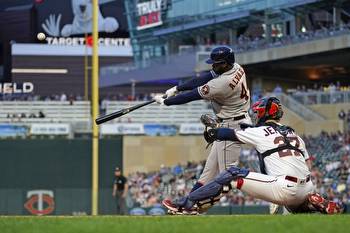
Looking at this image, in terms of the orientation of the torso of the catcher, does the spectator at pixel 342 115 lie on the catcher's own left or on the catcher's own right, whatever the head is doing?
on the catcher's own right

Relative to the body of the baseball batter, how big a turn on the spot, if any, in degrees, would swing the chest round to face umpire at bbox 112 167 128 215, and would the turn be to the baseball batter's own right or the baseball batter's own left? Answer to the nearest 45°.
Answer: approximately 90° to the baseball batter's own right

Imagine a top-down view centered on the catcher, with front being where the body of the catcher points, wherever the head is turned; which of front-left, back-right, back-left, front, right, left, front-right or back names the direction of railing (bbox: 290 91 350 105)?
front-right

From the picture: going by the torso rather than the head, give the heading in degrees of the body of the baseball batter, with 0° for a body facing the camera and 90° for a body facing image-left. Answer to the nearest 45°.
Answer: approximately 90°

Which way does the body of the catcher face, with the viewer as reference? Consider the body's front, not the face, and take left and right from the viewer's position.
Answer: facing away from the viewer and to the left of the viewer

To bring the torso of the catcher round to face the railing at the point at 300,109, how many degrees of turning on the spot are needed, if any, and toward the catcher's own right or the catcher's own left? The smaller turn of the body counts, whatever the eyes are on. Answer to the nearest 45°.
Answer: approximately 45° to the catcher's own right

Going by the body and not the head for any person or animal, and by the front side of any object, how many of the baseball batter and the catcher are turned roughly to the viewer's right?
0

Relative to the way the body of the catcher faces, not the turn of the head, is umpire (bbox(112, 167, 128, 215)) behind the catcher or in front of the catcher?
in front
